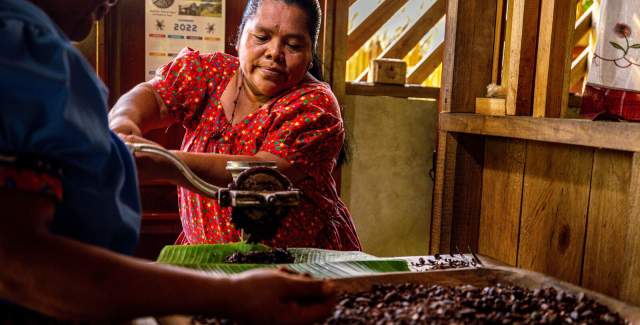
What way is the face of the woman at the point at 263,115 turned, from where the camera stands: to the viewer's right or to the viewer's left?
to the viewer's left

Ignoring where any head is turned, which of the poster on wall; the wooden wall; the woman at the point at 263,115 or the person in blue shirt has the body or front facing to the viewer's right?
the person in blue shirt

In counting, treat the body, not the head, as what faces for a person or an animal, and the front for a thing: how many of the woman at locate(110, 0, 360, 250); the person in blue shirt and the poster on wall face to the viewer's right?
1

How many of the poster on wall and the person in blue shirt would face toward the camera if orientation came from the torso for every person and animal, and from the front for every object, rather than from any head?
1

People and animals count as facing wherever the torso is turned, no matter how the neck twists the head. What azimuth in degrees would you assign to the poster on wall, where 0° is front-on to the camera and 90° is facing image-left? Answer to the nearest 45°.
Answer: approximately 0°

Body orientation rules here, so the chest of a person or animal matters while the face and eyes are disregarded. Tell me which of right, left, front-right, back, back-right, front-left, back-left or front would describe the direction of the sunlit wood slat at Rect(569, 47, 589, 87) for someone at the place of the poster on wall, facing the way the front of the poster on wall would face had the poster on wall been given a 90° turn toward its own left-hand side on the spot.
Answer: front

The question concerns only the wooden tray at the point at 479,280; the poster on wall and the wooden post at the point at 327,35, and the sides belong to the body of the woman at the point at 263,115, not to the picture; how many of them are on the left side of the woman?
1

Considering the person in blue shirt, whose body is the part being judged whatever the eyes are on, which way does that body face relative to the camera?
to the viewer's right

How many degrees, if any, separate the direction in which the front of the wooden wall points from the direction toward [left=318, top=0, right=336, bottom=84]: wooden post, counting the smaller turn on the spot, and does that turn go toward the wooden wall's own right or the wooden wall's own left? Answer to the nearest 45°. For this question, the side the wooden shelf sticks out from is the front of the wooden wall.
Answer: approximately 90° to the wooden wall's own right

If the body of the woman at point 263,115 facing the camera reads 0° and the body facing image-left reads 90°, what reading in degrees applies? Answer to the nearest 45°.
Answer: approximately 45°
